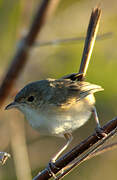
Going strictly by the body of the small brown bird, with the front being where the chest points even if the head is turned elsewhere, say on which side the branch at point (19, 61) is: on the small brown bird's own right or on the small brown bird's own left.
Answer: on the small brown bird's own right

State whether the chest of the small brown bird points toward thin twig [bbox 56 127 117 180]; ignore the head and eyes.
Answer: no

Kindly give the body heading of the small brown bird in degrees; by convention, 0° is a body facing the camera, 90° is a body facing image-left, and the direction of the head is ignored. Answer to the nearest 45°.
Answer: approximately 90°
